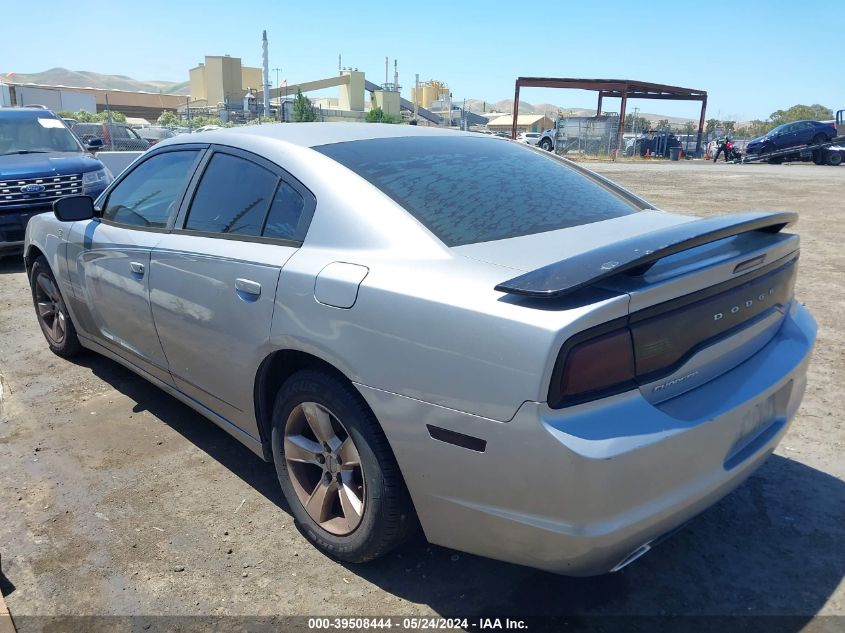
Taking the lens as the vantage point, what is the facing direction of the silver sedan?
facing away from the viewer and to the left of the viewer

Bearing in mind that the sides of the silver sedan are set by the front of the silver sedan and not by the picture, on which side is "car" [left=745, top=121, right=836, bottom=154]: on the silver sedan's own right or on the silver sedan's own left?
on the silver sedan's own right

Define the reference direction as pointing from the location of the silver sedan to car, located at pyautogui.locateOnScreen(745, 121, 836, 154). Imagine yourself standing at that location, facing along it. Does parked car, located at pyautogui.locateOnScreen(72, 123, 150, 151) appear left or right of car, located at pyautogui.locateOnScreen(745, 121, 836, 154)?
left

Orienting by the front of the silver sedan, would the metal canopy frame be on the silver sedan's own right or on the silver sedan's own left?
on the silver sedan's own right

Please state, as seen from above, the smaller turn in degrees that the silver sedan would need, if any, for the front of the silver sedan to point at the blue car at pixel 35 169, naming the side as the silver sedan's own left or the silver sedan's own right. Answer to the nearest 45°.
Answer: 0° — it already faces it
